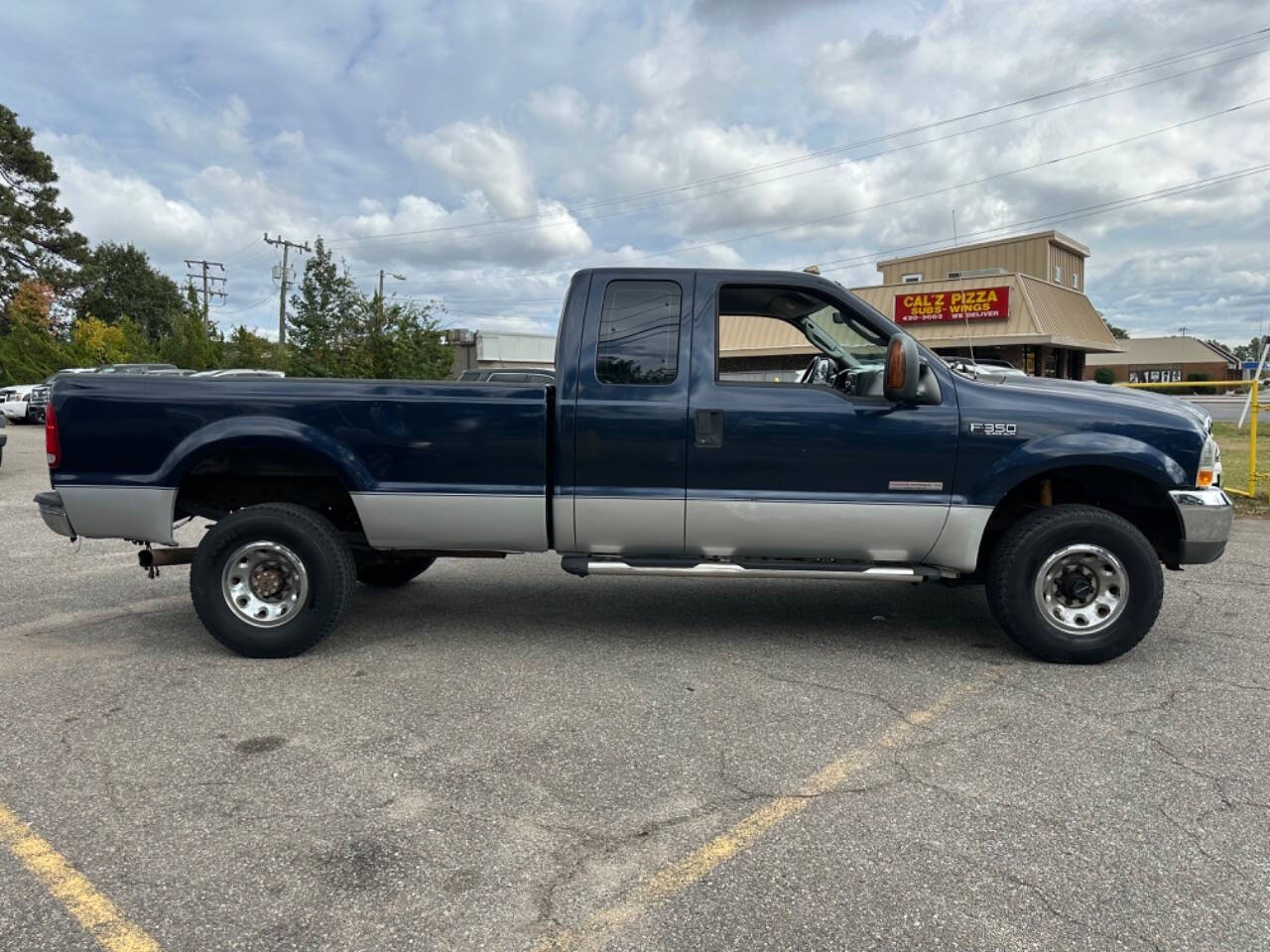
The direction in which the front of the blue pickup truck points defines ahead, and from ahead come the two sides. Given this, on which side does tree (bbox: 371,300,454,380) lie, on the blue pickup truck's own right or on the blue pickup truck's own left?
on the blue pickup truck's own left

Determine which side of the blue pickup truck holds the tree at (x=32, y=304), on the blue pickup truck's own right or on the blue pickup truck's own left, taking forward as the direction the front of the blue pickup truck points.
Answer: on the blue pickup truck's own left

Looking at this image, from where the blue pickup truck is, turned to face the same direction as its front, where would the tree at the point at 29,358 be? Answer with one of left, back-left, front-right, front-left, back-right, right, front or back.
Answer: back-left

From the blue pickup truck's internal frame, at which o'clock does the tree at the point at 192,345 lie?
The tree is roughly at 8 o'clock from the blue pickup truck.

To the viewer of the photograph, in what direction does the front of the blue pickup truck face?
facing to the right of the viewer

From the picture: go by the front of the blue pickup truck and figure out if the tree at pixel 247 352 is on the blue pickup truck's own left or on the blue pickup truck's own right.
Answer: on the blue pickup truck's own left

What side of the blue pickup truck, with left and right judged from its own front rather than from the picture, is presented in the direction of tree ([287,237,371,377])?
left

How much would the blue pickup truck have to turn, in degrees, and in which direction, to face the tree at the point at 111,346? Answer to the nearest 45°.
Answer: approximately 135° to its left

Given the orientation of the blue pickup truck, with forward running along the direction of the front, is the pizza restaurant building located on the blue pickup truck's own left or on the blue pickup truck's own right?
on the blue pickup truck's own left

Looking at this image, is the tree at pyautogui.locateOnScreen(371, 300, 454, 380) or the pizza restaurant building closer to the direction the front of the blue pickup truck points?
the pizza restaurant building
